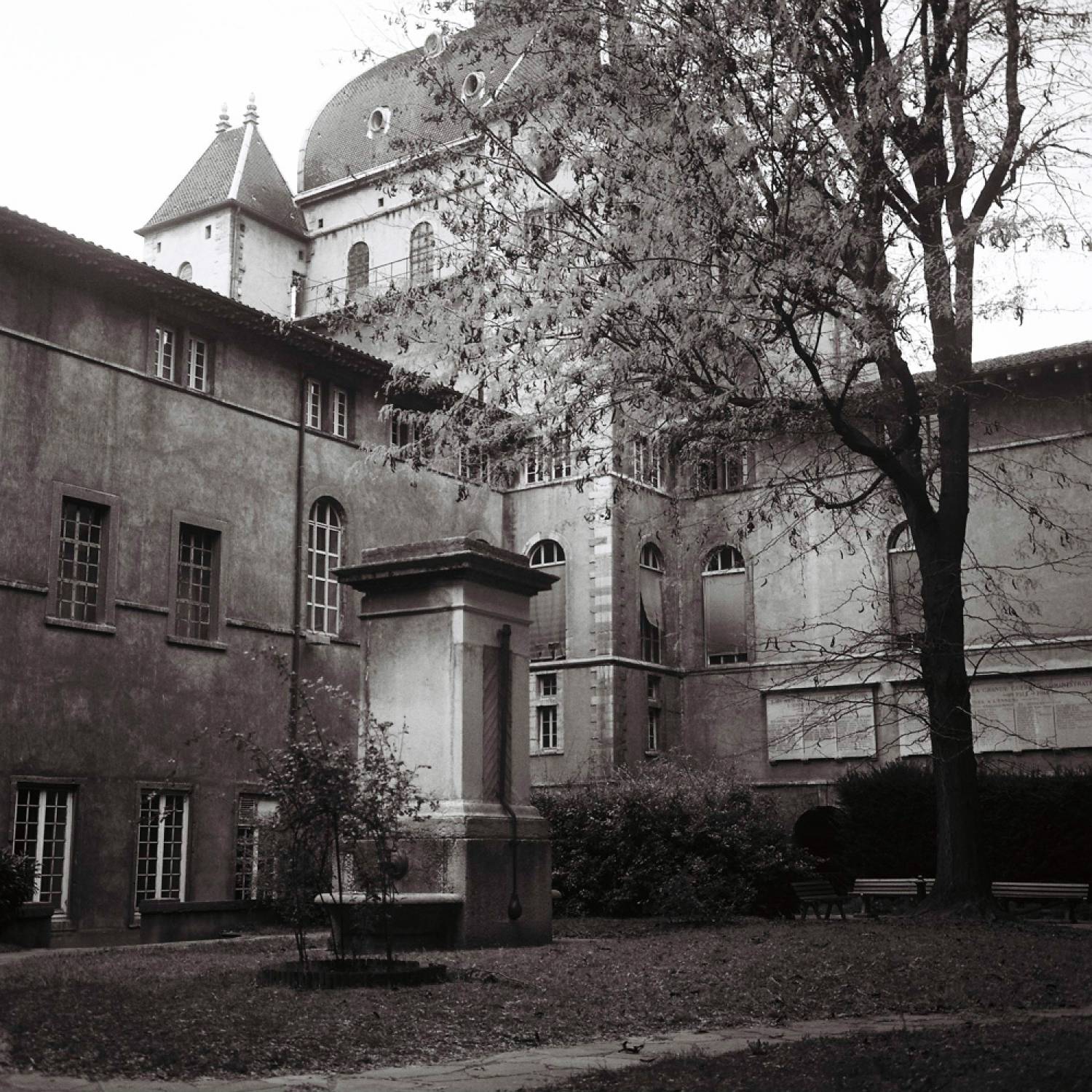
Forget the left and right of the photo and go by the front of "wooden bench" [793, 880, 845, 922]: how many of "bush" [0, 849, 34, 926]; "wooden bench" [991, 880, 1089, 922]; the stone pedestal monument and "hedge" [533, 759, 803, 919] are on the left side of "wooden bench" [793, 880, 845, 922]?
1

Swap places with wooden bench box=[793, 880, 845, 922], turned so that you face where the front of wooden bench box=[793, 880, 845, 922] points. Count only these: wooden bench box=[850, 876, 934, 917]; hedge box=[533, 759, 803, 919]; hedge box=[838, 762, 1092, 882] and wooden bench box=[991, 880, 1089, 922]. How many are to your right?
1

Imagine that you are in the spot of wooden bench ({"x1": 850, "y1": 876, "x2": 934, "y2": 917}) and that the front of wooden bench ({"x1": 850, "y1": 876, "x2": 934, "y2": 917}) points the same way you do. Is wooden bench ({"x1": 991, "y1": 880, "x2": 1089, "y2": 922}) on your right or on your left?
on your left

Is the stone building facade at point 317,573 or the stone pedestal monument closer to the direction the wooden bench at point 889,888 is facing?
the stone pedestal monument

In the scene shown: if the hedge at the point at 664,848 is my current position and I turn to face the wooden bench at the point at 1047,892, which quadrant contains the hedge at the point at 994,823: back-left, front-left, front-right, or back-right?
front-left

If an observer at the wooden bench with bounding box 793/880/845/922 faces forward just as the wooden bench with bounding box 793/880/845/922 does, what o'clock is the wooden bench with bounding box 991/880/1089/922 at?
the wooden bench with bounding box 991/880/1089/922 is roughly at 9 o'clock from the wooden bench with bounding box 793/880/845/922.

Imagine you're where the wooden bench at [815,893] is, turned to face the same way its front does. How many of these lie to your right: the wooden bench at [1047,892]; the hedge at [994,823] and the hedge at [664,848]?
1

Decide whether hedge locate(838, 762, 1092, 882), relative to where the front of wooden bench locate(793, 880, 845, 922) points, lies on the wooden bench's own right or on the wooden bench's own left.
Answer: on the wooden bench's own left

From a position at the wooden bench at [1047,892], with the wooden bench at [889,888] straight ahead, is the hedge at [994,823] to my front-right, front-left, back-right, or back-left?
front-right

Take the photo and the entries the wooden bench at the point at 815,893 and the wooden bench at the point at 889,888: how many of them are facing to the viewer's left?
0

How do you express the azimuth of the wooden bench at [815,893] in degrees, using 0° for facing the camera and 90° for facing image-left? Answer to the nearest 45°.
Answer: approximately 315°

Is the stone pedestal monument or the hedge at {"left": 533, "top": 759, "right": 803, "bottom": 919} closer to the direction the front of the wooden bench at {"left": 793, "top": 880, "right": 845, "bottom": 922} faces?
the stone pedestal monument

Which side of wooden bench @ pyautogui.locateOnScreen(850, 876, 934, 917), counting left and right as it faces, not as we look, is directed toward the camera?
front
